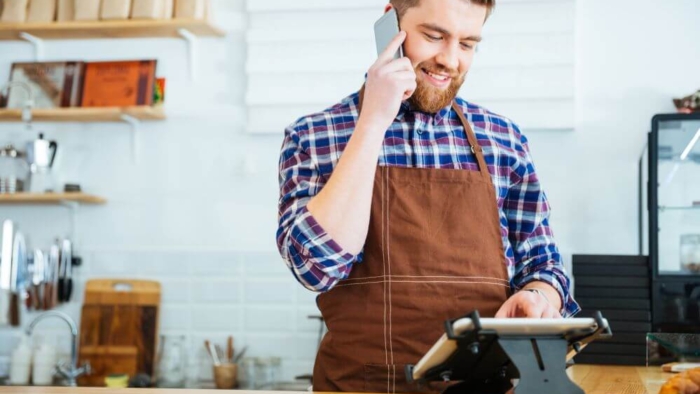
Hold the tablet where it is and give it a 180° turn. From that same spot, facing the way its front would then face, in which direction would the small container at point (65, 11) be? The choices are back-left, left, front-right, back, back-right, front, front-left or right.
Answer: back-right

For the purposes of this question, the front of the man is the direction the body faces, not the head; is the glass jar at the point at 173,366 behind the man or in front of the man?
behind

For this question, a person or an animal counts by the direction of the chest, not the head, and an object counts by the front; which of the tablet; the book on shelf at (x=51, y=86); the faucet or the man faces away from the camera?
the tablet

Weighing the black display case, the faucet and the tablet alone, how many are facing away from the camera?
1

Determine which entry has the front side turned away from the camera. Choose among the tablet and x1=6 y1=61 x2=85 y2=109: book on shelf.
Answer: the tablet

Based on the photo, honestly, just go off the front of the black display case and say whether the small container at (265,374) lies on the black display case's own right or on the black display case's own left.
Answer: on the black display case's own right

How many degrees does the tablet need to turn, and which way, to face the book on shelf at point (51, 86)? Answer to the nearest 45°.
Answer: approximately 45° to its left

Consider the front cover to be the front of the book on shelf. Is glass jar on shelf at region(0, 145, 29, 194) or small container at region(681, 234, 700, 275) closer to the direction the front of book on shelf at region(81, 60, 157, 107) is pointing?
the small container

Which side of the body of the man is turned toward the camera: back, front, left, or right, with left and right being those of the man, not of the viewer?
front

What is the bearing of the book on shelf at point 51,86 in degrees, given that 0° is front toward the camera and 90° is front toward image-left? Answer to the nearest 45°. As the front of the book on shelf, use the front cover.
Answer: approximately 0°

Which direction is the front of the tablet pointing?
away from the camera

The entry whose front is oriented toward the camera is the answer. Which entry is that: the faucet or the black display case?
the black display case

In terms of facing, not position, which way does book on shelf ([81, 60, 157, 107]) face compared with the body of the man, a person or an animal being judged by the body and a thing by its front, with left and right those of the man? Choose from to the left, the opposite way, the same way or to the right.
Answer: the same way

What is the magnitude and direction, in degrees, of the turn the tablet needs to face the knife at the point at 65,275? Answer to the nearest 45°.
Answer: approximately 45° to its left

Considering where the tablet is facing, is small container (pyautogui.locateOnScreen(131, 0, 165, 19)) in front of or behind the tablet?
in front

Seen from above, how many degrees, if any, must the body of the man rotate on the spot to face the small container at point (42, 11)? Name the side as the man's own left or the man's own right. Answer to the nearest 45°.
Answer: approximately 135° to the man's own right

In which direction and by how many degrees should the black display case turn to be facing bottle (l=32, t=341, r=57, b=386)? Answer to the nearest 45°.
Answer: approximately 90° to its right
